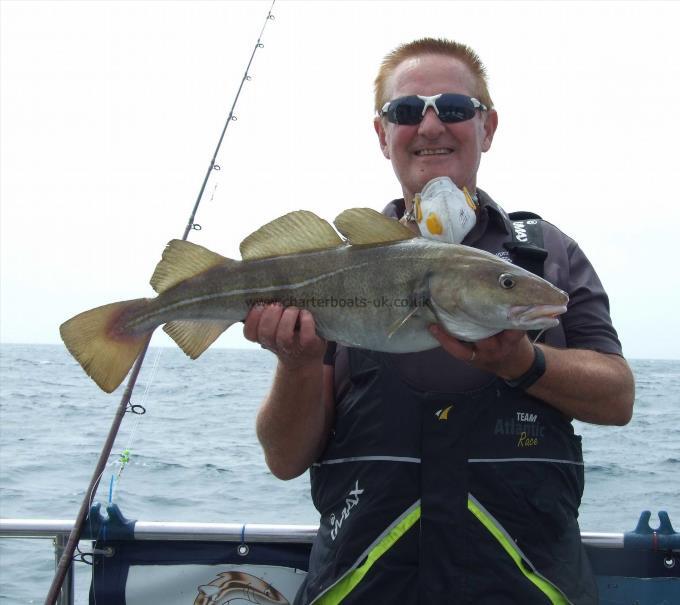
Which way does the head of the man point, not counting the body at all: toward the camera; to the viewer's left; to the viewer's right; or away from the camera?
toward the camera

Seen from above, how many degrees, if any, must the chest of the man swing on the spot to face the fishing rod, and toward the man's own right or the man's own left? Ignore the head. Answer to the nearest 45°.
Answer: approximately 135° to the man's own right

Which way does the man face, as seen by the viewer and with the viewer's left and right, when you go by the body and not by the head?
facing the viewer
